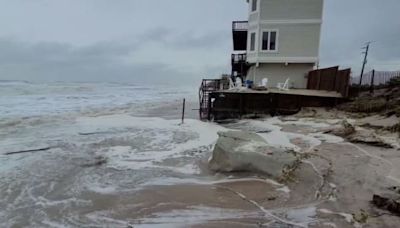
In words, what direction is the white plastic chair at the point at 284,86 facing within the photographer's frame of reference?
facing to the left of the viewer

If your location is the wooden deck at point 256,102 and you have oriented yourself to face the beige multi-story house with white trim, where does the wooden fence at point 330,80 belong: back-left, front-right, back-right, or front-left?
front-right

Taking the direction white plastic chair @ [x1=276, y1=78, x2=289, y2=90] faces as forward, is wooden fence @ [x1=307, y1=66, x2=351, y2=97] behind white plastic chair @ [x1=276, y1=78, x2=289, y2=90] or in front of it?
behind

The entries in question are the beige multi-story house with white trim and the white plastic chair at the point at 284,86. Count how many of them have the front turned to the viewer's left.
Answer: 2

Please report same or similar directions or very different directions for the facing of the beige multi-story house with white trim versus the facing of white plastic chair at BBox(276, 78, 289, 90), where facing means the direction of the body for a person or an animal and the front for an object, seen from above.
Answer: same or similar directions

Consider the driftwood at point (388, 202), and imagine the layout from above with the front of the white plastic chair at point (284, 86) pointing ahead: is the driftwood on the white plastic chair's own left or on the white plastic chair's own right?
on the white plastic chair's own left

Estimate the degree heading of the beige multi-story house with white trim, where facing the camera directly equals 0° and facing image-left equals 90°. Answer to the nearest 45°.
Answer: approximately 90°
